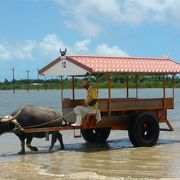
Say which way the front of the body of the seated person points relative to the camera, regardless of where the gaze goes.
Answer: to the viewer's left

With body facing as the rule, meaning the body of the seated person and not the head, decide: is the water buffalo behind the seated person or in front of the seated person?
in front

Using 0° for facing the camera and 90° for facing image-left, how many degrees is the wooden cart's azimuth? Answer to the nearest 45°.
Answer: approximately 45°
